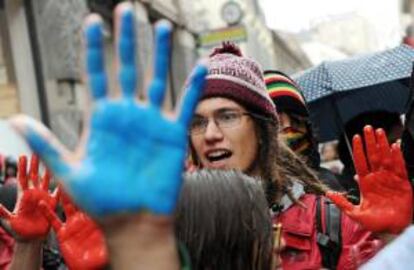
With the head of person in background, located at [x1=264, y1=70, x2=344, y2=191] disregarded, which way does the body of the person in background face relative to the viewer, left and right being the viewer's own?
facing the viewer and to the left of the viewer

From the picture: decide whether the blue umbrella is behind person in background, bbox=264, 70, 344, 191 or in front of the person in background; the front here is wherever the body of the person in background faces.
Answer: behind
